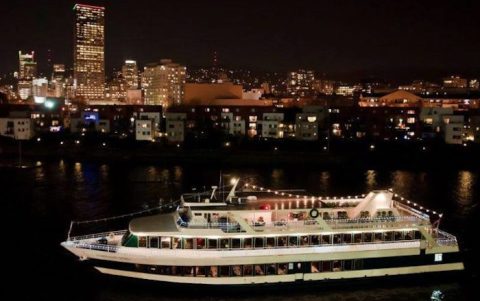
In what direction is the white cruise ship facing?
to the viewer's left

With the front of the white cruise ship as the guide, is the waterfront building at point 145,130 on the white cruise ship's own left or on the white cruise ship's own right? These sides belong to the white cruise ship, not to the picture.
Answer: on the white cruise ship's own right

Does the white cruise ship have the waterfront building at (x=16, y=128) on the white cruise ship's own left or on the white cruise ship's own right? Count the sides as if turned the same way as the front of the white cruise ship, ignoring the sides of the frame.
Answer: on the white cruise ship's own right

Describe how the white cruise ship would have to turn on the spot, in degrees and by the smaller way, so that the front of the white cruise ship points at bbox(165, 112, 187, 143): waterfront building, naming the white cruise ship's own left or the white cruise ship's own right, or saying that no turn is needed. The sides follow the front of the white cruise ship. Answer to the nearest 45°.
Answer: approximately 90° to the white cruise ship's own right
